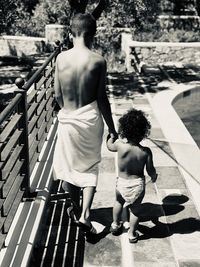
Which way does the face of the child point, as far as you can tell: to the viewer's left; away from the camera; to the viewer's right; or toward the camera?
away from the camera

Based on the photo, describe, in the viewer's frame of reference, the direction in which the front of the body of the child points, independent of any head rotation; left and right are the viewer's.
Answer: facing away from the viewer
